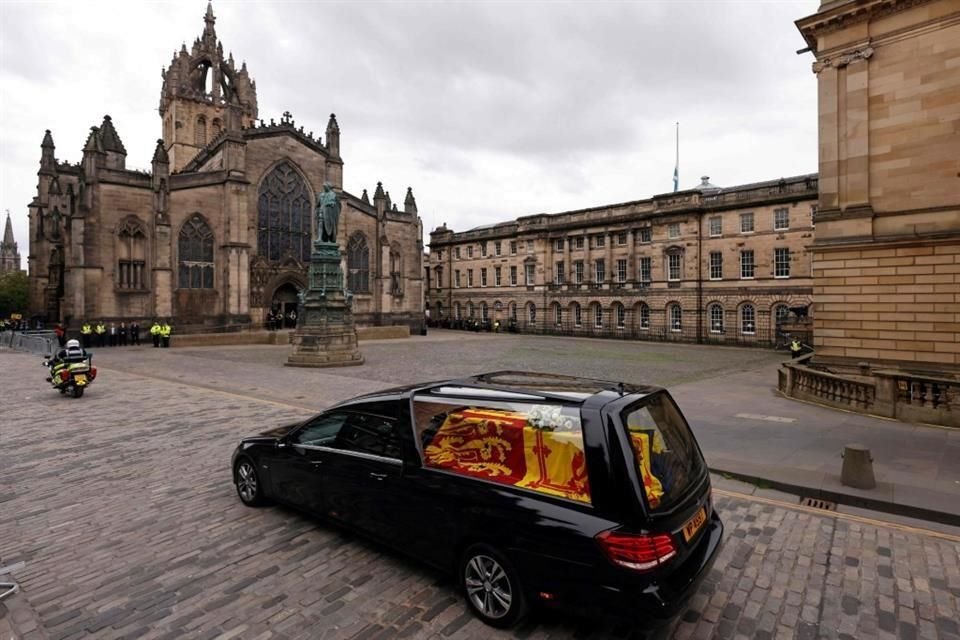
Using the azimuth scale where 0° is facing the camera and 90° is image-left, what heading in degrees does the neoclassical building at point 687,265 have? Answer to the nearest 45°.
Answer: approximately 45°

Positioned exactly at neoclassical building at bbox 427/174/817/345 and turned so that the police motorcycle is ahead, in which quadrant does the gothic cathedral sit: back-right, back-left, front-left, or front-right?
front-right

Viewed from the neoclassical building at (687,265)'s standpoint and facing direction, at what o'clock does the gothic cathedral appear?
The gothic cathedral is roughly at 1 o'clock from the neoclassical building.

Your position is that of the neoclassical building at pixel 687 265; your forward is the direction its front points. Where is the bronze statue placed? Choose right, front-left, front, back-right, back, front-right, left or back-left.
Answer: front

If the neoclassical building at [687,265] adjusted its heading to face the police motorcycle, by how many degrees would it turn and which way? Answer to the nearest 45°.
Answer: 0° — it already faces it

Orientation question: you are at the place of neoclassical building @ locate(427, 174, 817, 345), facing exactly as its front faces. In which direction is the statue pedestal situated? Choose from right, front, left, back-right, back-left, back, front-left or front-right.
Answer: front

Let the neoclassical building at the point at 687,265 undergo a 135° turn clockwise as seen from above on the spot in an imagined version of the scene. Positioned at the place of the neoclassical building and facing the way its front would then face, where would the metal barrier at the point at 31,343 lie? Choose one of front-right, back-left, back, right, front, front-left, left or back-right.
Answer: back-left

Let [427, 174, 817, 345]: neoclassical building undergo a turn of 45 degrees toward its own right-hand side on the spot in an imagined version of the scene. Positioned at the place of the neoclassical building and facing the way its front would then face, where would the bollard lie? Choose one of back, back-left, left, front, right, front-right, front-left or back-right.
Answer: left

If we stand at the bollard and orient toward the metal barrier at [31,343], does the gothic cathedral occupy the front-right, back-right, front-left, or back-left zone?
front-right

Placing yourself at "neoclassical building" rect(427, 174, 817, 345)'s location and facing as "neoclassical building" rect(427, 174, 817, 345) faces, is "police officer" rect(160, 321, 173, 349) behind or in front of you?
in front
